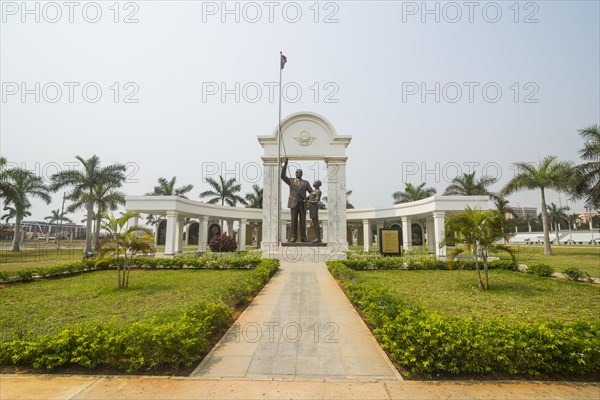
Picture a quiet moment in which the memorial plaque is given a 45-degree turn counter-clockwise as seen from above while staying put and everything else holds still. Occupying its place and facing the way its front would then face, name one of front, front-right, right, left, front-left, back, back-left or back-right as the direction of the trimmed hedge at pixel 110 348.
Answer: front-right

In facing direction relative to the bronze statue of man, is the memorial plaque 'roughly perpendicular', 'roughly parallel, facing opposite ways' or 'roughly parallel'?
roughly parallel

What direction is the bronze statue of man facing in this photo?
toward the camera

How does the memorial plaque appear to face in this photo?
toward the camera

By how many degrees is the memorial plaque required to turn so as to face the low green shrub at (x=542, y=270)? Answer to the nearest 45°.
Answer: approximately 45° to its left

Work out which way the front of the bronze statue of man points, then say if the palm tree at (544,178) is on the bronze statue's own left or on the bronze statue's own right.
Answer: on the bronze statue's own left

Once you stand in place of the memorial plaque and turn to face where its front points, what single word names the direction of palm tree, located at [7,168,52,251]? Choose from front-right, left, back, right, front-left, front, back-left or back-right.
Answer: right

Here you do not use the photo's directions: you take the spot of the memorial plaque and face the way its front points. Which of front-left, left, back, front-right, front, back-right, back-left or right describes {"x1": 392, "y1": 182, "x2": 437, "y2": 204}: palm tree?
back

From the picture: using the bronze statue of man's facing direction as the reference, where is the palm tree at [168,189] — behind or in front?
behind

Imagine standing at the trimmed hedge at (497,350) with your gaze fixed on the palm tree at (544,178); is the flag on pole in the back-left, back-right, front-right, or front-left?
front-left

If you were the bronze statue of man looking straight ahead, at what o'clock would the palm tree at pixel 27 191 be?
The palm tree is roughly at 4 o'clock from the bronze statue of man.

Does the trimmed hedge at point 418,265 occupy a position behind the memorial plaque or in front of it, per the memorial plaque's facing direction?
in front

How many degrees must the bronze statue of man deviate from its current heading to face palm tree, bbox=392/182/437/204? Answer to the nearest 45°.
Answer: approximately 135° to its left

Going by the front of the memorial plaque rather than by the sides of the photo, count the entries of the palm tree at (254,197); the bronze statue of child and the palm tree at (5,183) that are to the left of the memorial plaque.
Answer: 0

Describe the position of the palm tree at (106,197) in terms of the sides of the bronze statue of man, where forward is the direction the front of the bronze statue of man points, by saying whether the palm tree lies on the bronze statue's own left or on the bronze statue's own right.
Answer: on the bronze statue's own right

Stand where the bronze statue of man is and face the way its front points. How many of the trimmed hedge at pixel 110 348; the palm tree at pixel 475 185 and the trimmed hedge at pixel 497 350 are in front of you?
2

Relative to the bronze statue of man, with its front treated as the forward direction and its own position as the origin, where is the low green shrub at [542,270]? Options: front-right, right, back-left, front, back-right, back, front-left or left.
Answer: front-left

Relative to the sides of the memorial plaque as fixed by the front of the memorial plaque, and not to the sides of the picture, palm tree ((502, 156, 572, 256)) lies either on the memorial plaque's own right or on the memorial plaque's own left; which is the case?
on the memorial plaque's own left

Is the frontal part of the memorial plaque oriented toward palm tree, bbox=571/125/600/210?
no

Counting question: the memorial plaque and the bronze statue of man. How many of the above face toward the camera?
2

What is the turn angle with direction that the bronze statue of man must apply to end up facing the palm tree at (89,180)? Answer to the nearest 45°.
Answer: approximately 135° to its right
